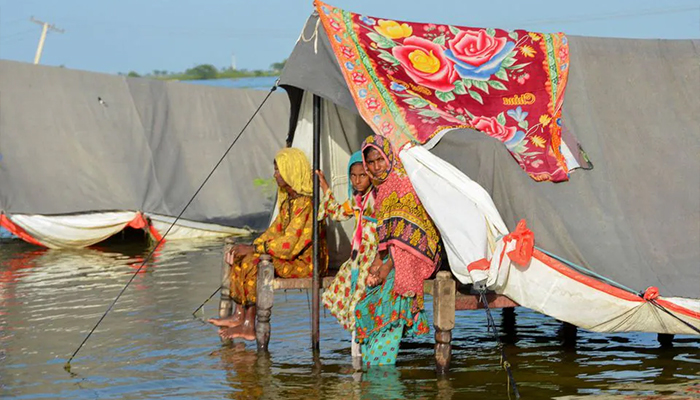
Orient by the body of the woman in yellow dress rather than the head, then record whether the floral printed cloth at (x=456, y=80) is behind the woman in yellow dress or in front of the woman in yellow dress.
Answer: behind

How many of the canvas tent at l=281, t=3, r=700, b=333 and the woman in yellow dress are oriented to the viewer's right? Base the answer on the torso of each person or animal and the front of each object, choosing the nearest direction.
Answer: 0

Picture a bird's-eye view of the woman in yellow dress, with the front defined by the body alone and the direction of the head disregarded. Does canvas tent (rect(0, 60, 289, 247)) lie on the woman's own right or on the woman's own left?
on the woman's own right

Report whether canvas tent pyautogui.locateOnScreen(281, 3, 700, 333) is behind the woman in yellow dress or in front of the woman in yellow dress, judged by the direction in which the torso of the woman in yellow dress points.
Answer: behind
